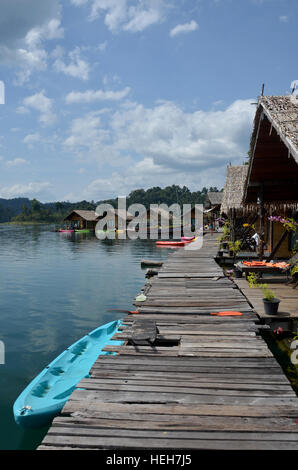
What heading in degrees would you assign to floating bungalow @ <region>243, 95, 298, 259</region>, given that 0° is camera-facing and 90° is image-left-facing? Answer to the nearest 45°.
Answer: approximately 45°

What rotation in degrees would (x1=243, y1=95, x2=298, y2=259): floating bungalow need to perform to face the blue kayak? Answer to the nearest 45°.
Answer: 0° — it already faces it
